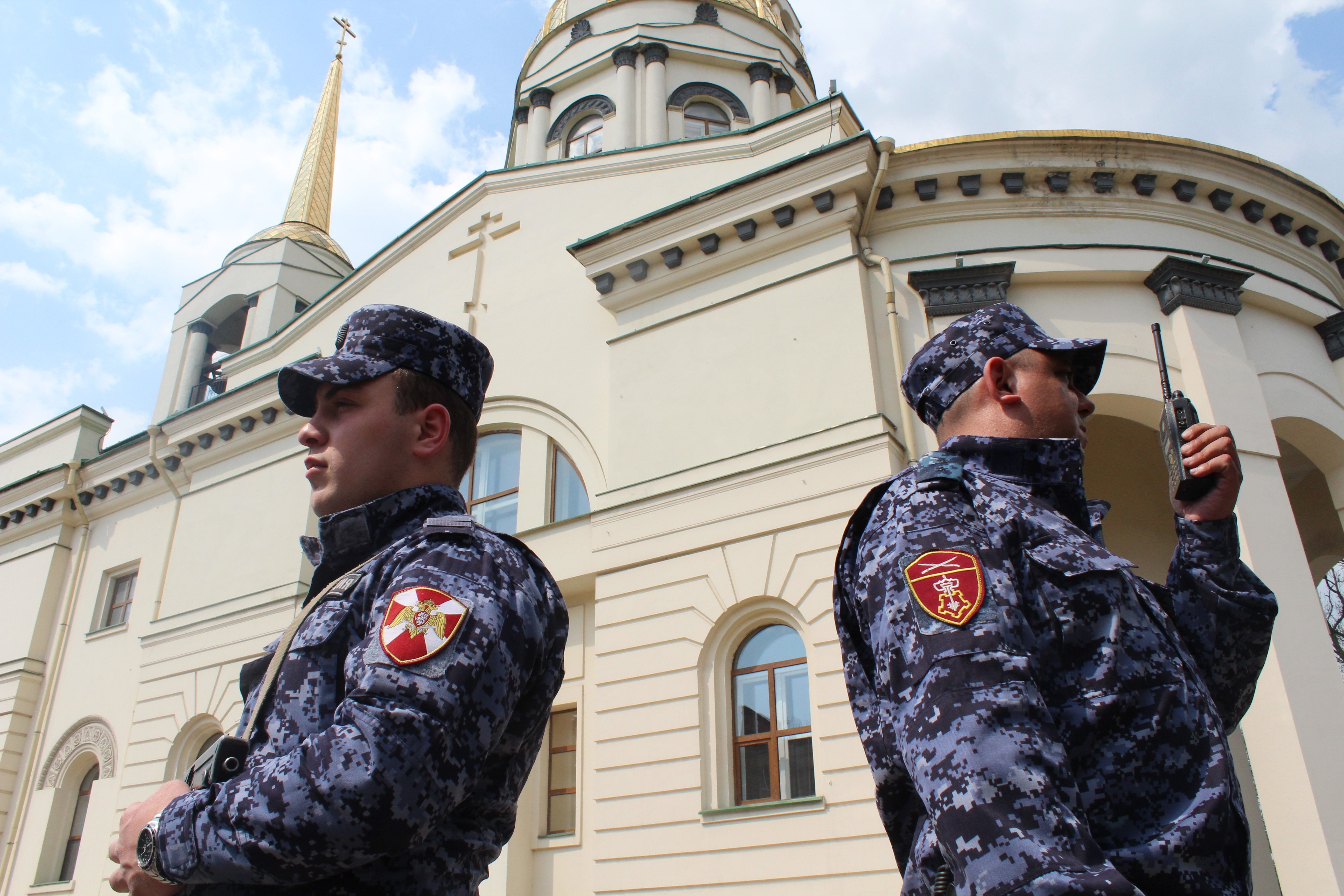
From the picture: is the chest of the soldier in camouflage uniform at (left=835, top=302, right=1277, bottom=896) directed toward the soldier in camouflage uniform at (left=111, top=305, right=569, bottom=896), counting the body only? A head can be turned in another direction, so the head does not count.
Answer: no

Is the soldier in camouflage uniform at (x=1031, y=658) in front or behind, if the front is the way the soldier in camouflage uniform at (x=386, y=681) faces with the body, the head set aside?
behind

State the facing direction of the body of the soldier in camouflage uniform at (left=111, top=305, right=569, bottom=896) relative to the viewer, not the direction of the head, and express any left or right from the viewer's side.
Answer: facing to the left of the viewer

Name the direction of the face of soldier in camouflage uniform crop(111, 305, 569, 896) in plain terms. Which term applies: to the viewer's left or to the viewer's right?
to the viewer's left

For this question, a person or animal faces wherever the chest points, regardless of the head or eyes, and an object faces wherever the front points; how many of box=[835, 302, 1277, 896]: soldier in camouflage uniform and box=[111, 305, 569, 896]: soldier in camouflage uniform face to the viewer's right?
1

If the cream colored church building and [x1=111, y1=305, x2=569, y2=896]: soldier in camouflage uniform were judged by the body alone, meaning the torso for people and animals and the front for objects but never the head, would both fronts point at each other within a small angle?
no

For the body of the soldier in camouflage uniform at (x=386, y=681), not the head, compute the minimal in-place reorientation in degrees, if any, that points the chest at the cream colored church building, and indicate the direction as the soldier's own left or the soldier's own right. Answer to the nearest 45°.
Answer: approximately 135° to the soldier's own right
